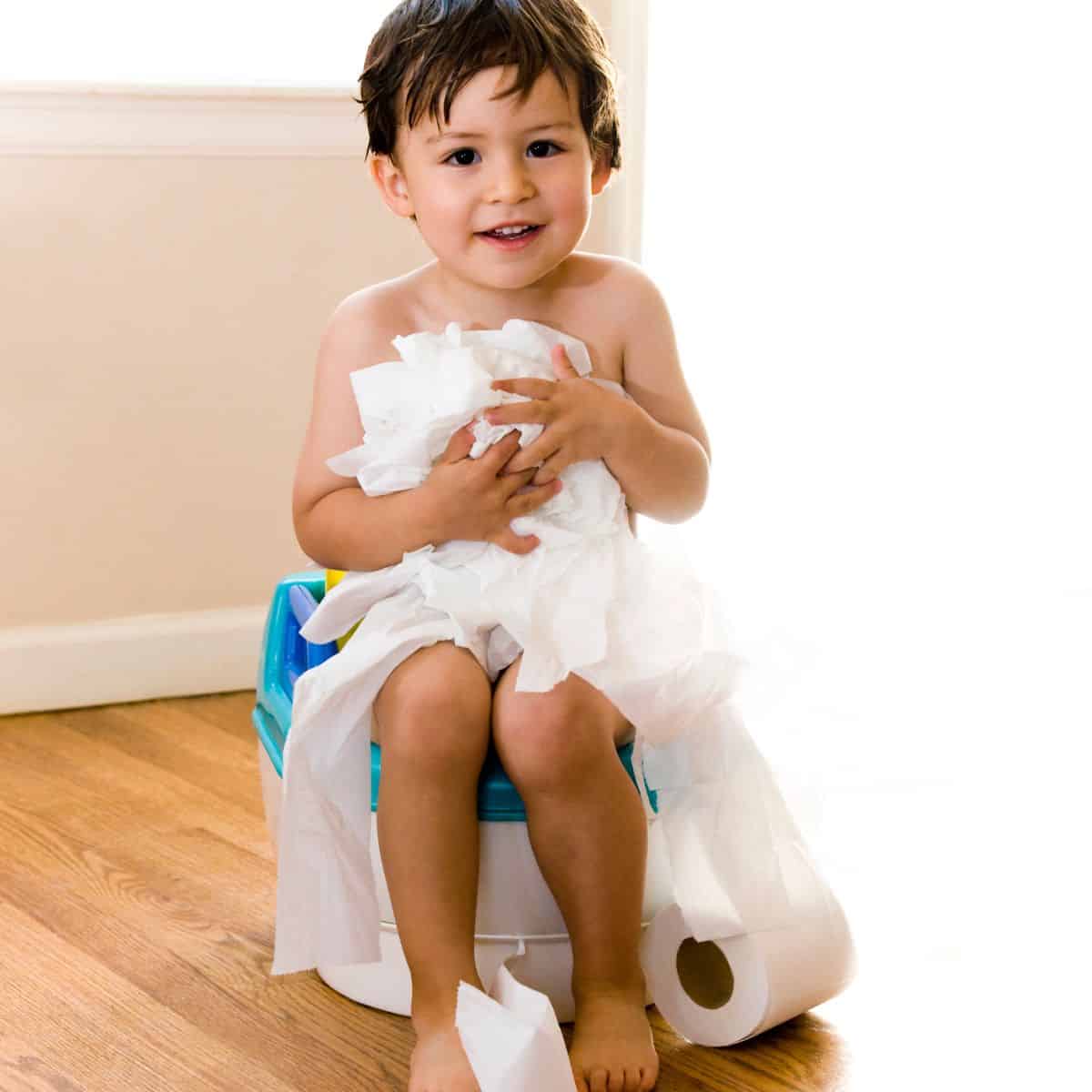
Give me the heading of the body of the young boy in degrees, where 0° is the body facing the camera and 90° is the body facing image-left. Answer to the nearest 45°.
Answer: approximately 0°
